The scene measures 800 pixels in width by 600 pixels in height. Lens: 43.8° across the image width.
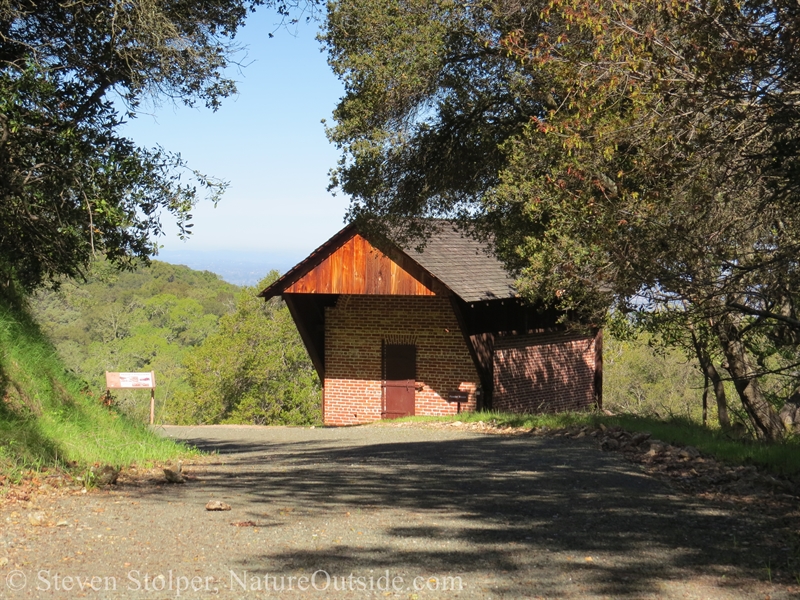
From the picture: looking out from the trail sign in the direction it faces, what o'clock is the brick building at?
The brick building is roughly at 8 o'clock from the trail sign.

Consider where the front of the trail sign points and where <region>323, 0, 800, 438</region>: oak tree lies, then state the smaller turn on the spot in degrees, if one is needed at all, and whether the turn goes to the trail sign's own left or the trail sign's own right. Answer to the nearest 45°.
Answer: approximately 45° to the trail sign's own left

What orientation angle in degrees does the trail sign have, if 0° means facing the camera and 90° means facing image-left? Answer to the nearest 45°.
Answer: approximately 0°
